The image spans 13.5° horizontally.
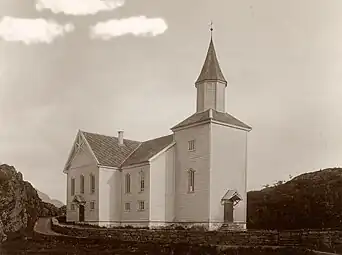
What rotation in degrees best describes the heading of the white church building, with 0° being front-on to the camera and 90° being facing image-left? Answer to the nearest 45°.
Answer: approximately 315°
